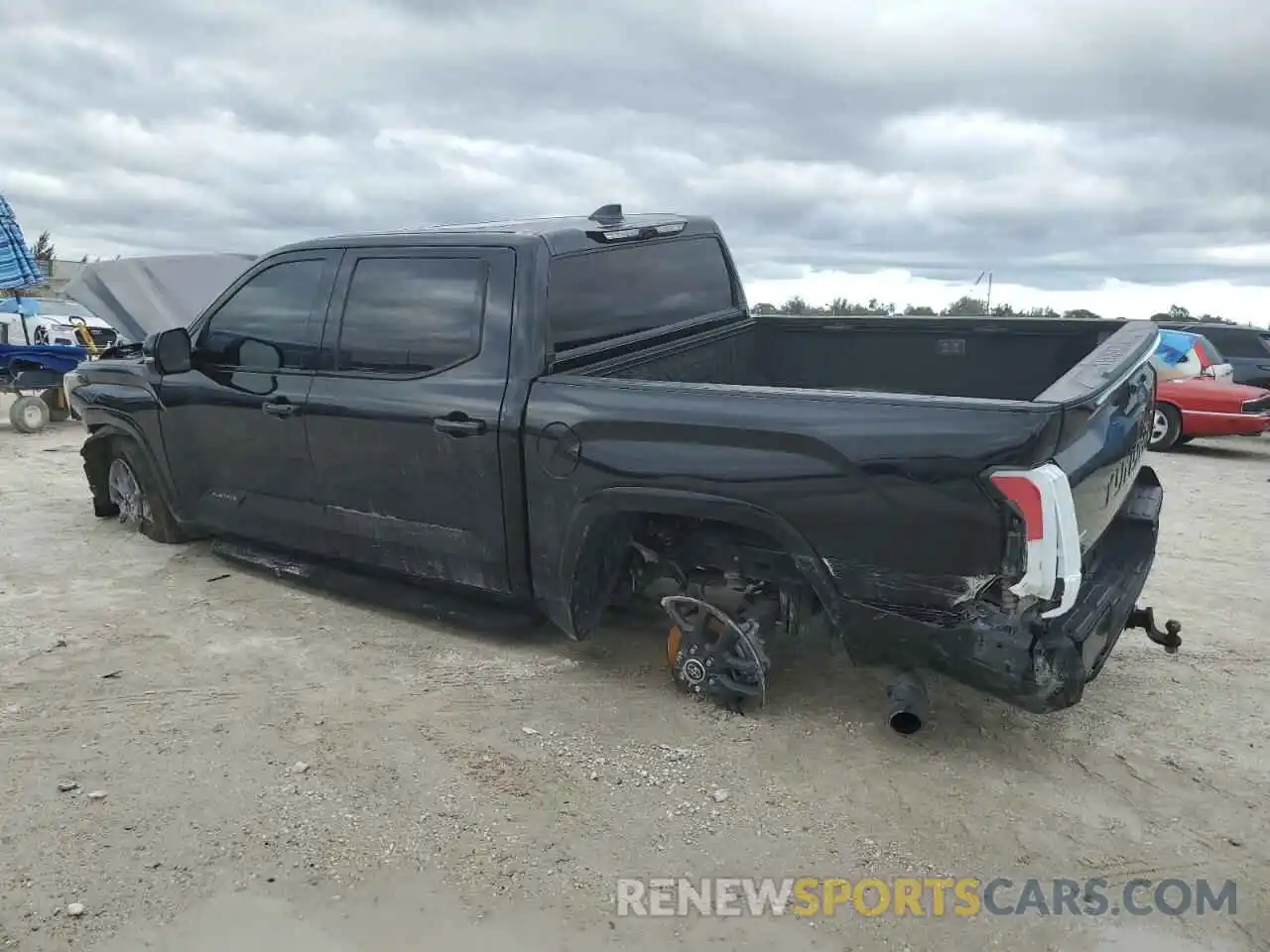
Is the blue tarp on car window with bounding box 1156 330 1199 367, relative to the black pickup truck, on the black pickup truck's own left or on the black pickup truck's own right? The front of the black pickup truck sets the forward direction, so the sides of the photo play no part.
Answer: on the black pickup truck's own right

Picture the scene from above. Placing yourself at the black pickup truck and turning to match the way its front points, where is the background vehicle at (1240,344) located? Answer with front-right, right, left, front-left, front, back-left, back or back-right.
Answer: right

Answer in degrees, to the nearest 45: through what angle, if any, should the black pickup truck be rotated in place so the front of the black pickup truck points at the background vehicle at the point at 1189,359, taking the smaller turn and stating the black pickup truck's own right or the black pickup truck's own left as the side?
approximately 90° to the black pickup truck's own right

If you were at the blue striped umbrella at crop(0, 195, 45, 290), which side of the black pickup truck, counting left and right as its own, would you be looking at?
front

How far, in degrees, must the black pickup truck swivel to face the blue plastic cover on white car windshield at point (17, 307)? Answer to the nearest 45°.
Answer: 0° — it already faces it

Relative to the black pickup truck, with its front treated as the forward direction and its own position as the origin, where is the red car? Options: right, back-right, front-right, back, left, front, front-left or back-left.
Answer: right

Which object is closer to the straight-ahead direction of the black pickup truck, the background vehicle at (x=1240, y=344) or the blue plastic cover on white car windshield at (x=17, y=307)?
the blue plastic cover on white car windshield

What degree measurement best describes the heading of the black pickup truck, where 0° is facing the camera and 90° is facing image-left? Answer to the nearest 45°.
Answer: approximately 135°
